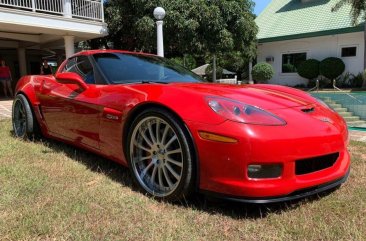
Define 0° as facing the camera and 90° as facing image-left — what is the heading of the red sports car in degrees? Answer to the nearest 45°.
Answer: approximately 315°

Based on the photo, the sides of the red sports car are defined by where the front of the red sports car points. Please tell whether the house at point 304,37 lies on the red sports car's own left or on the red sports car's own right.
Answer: on the red sports car's own left

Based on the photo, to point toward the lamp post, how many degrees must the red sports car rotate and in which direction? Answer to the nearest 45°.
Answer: approximately 135° to its left

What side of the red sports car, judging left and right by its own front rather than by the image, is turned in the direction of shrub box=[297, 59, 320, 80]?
left

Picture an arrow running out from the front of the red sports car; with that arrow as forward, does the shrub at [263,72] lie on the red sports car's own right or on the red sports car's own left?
on the red sports car's own left

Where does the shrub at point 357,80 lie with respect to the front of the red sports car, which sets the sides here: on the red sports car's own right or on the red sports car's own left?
on the red sports car's own left

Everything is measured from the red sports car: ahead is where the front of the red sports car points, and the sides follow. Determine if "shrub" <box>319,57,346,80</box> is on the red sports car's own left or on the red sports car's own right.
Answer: on the red sports car's own left
